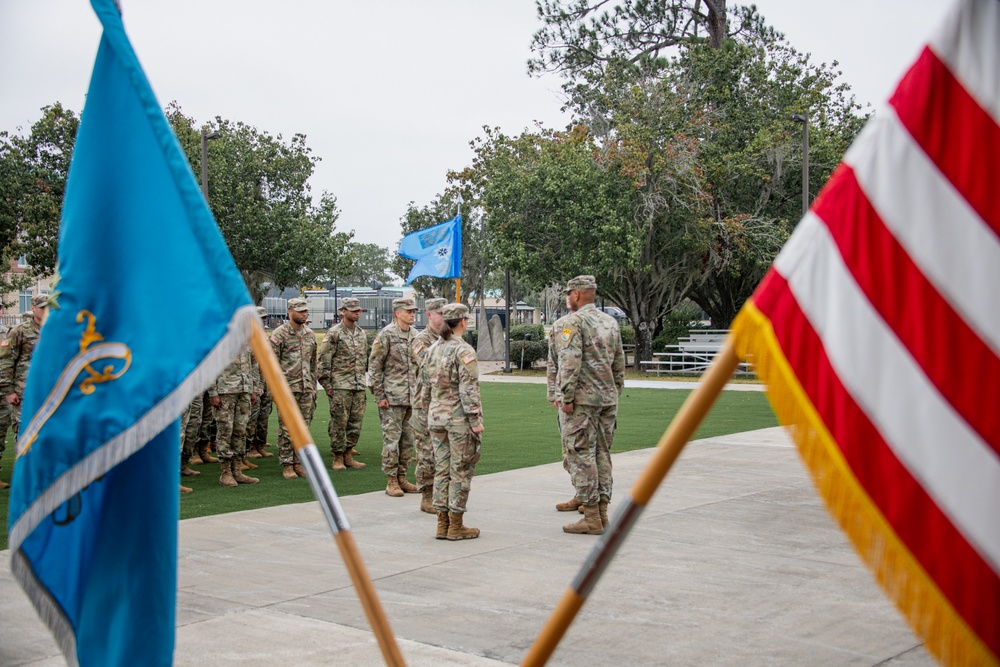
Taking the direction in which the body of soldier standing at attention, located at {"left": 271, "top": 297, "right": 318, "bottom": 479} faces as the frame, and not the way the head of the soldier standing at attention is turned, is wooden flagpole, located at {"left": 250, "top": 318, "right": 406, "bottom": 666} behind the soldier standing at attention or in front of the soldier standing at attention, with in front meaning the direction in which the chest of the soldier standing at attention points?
in front

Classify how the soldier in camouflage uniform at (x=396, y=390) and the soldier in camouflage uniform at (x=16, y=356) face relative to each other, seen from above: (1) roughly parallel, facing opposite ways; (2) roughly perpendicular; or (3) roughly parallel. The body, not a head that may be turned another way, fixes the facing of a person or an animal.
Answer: roughly parallel

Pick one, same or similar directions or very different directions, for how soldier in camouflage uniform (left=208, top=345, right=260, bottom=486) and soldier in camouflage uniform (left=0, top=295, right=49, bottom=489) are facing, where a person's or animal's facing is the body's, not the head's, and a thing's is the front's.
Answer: same or similar directions

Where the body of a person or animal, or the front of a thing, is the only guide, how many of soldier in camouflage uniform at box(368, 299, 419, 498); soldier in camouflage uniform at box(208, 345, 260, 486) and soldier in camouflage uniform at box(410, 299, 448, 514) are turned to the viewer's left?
0

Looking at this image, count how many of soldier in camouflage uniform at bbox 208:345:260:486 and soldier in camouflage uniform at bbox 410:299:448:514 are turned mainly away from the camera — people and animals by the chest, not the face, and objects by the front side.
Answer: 0

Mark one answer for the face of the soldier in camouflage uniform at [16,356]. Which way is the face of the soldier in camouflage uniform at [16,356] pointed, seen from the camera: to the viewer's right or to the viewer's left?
to the viewer's right

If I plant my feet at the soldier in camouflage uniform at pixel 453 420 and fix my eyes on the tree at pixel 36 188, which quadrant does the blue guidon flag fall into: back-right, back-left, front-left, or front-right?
front-right

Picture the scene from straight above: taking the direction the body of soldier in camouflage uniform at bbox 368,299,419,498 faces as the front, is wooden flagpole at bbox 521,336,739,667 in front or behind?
in front

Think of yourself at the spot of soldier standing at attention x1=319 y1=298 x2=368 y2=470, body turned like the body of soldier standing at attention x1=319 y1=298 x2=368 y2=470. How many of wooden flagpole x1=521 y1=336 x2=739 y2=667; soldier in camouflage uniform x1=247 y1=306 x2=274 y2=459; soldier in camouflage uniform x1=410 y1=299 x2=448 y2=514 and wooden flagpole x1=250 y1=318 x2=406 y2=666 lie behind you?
1

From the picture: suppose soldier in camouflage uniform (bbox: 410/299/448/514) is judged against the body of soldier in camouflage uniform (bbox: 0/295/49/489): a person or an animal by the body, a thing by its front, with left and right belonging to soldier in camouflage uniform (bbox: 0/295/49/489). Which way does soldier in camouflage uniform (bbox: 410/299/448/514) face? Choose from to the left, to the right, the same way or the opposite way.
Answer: the same way

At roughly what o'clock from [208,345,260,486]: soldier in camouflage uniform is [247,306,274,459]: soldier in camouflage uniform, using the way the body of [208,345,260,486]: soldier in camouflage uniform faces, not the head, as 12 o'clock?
[247,306,274,459]: soldier in camouflage uniform is roughly at 8 o'clock from [208,345,260,486]: soldier in camouflage uniform.

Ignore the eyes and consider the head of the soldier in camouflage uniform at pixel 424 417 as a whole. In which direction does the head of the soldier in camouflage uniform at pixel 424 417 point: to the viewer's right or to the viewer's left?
to the viewer's right

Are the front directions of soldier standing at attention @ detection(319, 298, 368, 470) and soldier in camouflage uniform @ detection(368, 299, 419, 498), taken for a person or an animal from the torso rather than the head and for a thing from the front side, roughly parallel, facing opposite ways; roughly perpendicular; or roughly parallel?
roughly parallel

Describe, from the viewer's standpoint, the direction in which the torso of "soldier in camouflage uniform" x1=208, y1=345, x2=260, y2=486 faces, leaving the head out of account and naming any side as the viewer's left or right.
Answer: facing the viewer and to the right of the viewer
